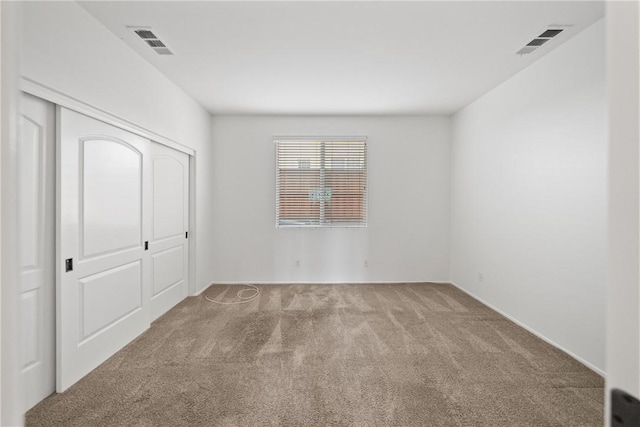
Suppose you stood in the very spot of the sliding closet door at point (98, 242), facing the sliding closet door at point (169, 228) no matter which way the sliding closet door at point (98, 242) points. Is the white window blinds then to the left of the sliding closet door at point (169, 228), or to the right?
right

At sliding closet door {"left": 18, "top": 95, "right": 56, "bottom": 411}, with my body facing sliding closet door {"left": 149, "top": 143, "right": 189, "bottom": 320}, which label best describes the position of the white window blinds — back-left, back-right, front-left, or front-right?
front-right

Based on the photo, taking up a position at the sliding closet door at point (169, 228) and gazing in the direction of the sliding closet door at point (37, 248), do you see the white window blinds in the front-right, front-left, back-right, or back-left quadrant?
back-left

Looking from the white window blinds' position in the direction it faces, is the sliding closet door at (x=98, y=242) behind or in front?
in front

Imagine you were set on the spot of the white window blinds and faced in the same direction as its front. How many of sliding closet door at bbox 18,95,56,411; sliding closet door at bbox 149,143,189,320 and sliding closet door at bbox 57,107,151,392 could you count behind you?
0

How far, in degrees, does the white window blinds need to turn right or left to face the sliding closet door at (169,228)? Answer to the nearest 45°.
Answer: approximately 45° to its right

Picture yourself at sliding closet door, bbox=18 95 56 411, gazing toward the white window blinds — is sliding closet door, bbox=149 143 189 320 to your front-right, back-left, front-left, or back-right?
front-left

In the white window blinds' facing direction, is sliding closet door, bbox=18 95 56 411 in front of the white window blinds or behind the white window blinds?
in front

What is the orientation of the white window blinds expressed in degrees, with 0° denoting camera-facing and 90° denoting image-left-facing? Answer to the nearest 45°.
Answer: approximately 0°
